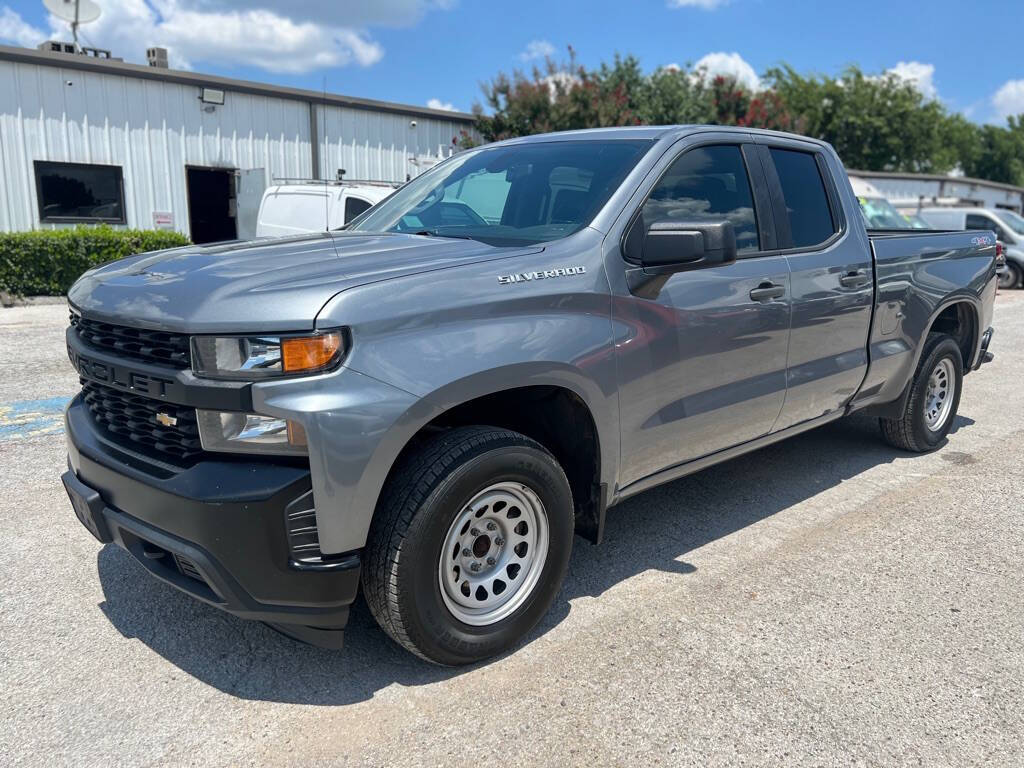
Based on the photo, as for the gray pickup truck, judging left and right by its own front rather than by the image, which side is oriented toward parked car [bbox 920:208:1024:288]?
back

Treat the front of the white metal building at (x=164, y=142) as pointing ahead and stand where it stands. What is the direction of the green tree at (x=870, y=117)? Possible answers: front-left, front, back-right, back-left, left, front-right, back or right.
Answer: left

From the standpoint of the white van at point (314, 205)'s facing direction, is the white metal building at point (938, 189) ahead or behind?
ahead

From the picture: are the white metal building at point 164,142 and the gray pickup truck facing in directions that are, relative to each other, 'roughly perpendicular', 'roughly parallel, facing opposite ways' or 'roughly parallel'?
roughly perpendicular

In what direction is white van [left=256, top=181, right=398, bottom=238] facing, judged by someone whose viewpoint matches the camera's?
facing to the right of the viewer

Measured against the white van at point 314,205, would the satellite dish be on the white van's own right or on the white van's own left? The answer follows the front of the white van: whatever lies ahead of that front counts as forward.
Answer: on the white van's own left

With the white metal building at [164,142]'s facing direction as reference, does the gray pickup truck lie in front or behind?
in front

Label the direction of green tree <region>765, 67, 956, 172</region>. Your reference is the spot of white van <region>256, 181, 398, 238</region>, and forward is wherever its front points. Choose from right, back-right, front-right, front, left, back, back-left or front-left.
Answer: front-left

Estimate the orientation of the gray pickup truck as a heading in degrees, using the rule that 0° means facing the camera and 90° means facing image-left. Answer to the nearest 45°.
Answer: approximately 45°

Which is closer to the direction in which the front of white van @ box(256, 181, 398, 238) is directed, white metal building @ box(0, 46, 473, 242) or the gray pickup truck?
the gray pickup truck

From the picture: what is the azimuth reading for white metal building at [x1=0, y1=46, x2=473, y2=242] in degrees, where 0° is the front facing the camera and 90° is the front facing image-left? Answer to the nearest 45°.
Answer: approximately 315°

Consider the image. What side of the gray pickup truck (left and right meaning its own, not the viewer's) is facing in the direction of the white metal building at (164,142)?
right

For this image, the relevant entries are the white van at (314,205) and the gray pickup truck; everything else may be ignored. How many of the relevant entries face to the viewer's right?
1
